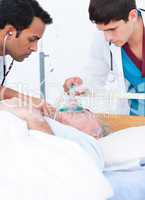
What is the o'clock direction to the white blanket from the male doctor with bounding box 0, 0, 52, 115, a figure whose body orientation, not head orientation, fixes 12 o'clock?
The white blanket is roughly at 3 o'clock from the male doctor.

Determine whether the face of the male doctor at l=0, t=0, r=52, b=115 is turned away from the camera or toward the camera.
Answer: toward the camera

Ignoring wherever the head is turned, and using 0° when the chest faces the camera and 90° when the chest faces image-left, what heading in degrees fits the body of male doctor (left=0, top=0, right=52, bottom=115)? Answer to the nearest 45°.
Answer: approximately 270°

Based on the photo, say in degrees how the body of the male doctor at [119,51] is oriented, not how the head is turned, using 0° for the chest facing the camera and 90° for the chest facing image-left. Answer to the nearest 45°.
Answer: approximately 45°

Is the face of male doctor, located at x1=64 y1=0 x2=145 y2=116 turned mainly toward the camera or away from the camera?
toward the camera

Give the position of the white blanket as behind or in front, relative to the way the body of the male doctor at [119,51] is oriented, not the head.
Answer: in front

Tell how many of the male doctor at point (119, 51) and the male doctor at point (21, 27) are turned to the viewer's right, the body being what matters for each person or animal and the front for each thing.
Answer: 1

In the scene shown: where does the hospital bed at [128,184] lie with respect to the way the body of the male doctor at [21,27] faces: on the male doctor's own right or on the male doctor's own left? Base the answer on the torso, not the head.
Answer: on the male doctor's own right
